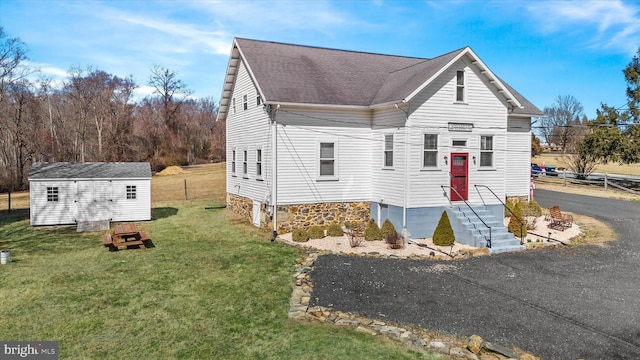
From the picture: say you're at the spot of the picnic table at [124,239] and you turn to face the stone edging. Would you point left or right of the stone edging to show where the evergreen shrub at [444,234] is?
left

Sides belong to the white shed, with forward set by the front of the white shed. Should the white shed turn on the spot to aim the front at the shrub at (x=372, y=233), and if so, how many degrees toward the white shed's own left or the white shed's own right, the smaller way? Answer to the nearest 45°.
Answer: approximately 45° to the white shed's own left

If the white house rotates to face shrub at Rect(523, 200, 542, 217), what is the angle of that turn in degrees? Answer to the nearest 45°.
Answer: approximately 90° to its left

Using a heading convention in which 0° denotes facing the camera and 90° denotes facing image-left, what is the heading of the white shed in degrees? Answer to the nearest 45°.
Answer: approximately 0°

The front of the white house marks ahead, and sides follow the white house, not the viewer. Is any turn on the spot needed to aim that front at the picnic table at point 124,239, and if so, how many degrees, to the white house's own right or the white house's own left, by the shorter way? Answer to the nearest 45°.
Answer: approximately 90° to the white house's own right

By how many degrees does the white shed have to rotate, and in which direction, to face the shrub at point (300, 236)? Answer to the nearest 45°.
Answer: approximately 45° to its left

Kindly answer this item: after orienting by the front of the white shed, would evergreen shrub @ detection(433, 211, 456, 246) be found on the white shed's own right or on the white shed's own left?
on the white shed's own left

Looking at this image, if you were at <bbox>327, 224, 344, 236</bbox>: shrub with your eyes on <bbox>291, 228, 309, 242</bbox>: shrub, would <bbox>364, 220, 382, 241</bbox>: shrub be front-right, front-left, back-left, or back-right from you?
back-left
